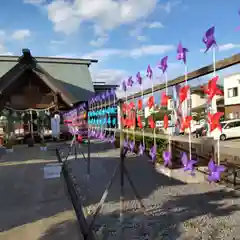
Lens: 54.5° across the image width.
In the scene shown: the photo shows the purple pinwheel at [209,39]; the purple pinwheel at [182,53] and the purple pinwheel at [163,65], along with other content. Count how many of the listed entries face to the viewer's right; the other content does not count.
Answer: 0

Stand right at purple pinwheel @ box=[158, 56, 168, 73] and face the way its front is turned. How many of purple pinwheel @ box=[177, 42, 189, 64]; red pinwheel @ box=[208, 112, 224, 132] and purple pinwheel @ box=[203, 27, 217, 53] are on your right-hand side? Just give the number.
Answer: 0

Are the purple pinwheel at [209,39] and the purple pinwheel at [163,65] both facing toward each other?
no

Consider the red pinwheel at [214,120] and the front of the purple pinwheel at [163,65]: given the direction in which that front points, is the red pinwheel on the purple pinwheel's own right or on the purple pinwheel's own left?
on the purple pinwheel's own left

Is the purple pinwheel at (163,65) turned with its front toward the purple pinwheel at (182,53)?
no

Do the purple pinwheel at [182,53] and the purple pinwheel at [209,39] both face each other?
no

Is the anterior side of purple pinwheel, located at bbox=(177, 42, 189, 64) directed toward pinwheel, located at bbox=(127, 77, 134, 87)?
no

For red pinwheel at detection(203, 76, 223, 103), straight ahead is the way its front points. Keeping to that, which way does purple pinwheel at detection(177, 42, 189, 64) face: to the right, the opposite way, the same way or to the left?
the same way

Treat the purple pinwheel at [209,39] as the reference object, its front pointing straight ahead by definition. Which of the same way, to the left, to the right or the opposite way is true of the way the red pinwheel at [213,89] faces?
the same way

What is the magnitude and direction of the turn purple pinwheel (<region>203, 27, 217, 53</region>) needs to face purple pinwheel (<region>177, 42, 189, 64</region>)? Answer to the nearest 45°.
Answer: approximately 90° to its right

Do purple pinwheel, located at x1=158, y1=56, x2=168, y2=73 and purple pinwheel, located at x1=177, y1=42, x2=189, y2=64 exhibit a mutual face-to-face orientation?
no

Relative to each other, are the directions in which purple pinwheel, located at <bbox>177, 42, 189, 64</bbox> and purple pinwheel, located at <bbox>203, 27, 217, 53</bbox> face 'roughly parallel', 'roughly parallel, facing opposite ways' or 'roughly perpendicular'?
roughly parallel

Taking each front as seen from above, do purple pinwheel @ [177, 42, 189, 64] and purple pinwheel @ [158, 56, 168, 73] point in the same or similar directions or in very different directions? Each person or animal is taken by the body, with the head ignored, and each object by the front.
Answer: same or similar directions

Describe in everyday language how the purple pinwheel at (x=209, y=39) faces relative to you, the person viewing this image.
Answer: facing the viewer and to the left of the viewer
